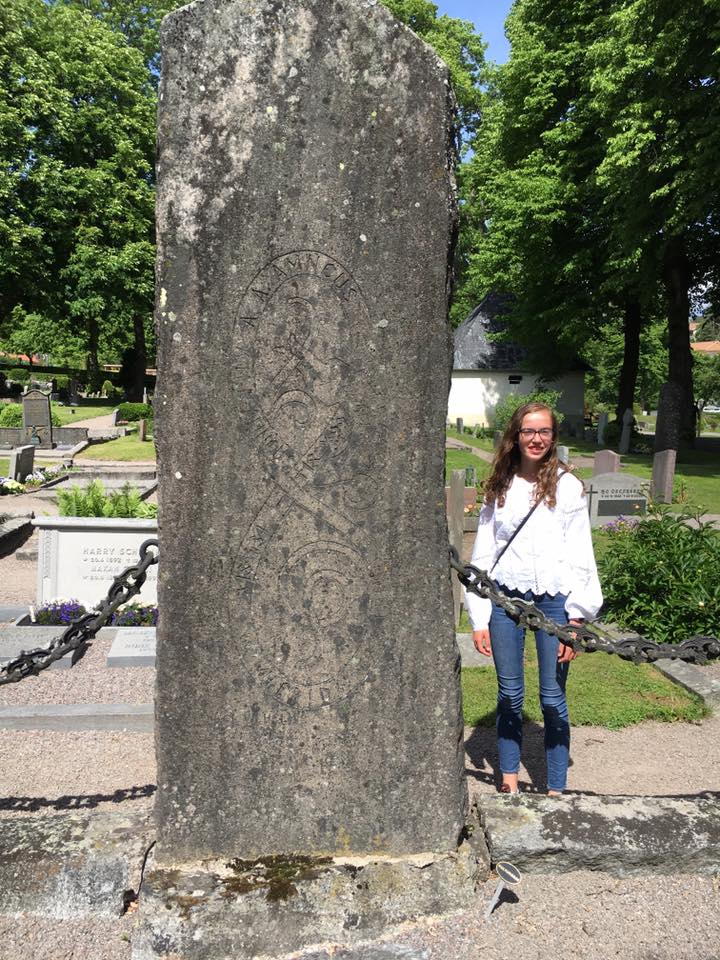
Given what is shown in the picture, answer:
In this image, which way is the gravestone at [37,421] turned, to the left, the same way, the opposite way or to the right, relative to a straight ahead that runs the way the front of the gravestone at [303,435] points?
the same way

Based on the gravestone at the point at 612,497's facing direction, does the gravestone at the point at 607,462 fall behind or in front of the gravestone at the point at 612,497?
behind

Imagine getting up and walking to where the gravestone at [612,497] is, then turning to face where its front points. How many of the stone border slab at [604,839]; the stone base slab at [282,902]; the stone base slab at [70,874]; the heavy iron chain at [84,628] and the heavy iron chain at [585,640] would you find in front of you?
5

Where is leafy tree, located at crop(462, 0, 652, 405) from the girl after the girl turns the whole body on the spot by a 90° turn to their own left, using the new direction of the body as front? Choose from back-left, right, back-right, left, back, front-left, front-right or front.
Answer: left

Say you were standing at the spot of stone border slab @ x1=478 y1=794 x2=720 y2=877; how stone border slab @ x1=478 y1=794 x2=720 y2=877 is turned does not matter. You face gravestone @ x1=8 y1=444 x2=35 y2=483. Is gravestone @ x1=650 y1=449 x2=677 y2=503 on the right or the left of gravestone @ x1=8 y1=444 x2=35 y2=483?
right

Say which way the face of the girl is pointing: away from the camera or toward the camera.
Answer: toward the camera

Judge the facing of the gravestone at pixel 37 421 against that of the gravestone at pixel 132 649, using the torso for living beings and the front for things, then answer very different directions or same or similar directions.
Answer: same or similar directions

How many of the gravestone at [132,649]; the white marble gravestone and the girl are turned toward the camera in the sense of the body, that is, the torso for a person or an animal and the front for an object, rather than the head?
3

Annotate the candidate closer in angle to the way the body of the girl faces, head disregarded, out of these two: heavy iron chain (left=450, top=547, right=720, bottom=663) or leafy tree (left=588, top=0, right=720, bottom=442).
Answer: the heavy iron chain

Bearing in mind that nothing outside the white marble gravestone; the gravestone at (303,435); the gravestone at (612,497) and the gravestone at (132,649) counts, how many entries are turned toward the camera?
4

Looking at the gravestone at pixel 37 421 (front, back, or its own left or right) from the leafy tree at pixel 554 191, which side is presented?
left

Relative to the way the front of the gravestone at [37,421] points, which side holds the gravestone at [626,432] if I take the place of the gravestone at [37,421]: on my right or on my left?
on my left

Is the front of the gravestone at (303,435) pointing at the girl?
no

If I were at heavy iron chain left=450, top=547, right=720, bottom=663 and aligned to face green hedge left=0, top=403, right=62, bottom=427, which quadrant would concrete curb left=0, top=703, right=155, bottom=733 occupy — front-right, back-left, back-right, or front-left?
front-left

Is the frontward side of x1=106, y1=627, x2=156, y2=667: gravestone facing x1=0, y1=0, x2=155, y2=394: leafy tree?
no

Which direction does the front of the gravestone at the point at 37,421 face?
toward the camera

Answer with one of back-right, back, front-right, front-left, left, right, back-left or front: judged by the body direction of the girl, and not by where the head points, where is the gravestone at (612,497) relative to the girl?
back

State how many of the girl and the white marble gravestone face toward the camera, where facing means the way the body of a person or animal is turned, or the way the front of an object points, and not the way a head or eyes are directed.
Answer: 2

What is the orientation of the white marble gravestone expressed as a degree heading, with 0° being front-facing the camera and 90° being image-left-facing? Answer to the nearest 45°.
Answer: approximately 0°

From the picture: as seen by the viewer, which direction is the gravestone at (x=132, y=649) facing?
toward the camera
